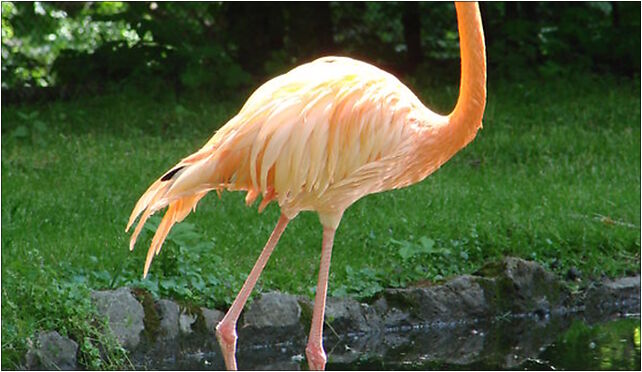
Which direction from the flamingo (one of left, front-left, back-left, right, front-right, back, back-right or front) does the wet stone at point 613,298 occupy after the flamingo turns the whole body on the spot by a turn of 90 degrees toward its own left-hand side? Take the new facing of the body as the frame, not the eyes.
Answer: front-right

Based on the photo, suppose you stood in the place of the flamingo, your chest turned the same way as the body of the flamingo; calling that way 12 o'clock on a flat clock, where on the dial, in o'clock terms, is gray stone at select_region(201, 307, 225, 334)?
The gray stone is roughly at 8 o'clock from the flamingo.

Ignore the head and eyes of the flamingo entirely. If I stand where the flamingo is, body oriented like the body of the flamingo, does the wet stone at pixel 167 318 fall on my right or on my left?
on my left

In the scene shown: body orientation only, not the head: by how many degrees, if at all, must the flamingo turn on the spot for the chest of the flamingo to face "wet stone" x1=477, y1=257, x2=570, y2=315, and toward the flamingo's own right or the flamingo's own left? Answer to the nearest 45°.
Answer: approximately 45° to the flamingo's own left

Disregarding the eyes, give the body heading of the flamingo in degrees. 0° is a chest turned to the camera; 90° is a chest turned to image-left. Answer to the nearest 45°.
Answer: approximately 270°

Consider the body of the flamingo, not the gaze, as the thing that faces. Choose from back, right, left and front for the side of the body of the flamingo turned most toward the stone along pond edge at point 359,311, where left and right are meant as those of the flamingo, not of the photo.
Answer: left

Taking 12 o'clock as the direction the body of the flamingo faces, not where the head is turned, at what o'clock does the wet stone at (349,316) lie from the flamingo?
The wet stone is roughly at 9 o'clock from the flamingo.
